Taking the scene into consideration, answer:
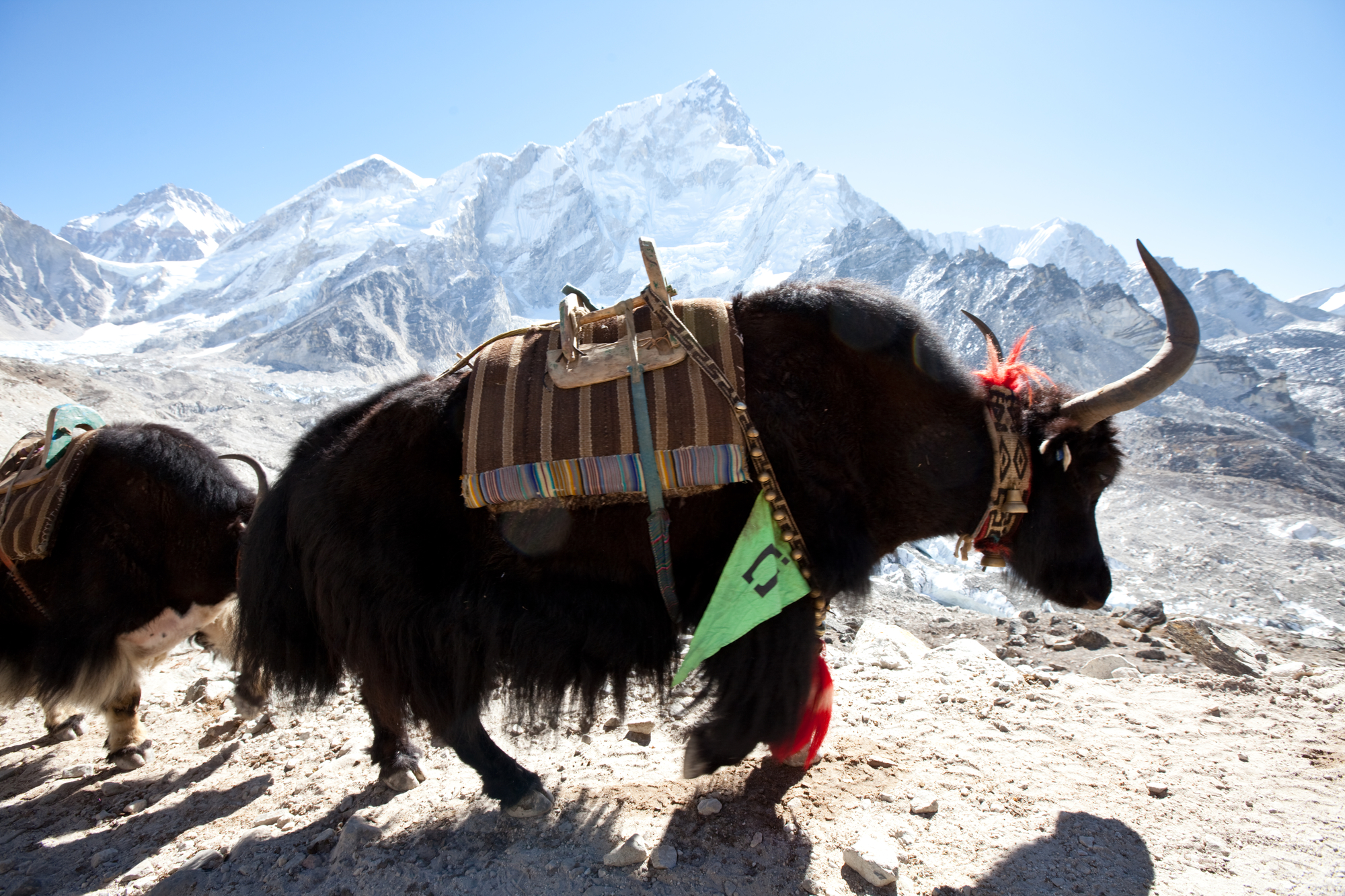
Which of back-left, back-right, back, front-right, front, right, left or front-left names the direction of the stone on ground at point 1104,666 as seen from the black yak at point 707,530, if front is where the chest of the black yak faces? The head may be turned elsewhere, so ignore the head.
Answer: front-left

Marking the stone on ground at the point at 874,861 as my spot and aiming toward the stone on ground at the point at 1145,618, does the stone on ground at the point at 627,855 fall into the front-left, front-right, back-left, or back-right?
back-left

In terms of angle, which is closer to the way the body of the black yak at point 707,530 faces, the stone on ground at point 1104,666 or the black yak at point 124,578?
the stone on ground

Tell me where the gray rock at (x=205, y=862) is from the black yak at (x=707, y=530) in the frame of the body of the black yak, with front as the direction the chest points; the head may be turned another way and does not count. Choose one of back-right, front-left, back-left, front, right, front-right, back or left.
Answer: back

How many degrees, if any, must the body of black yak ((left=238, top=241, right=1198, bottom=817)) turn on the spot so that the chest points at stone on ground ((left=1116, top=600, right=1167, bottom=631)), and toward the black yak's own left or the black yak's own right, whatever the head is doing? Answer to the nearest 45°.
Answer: approximately 45° to the black yak's own left

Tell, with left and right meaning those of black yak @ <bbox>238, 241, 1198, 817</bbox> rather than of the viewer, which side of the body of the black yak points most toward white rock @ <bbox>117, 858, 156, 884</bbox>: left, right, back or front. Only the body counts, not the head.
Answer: back

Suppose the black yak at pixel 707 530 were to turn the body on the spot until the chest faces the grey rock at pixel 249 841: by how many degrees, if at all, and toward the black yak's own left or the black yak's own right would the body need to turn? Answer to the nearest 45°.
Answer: approximately 180°

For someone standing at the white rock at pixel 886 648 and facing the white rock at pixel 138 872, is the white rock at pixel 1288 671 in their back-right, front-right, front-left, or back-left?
back-left

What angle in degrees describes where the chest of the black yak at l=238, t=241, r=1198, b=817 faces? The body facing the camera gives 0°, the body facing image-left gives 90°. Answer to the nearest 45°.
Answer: approximately 270°

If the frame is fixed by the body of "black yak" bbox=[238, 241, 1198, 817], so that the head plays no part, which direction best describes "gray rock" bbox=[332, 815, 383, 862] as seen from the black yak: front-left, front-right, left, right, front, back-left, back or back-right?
back

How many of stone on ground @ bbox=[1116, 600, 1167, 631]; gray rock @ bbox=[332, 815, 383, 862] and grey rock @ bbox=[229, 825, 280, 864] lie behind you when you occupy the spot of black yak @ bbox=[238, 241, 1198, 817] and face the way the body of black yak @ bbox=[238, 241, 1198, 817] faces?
2

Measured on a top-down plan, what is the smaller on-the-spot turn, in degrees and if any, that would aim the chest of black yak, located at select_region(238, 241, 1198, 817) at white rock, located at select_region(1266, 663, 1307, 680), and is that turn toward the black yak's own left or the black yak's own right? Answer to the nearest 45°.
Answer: approximately 45° to the black yak's own left

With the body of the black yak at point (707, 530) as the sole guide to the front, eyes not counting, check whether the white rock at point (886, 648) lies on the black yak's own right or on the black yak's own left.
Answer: on the black yak's own left

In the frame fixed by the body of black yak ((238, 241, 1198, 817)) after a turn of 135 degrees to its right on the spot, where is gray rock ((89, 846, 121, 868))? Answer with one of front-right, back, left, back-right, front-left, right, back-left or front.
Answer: front-right
